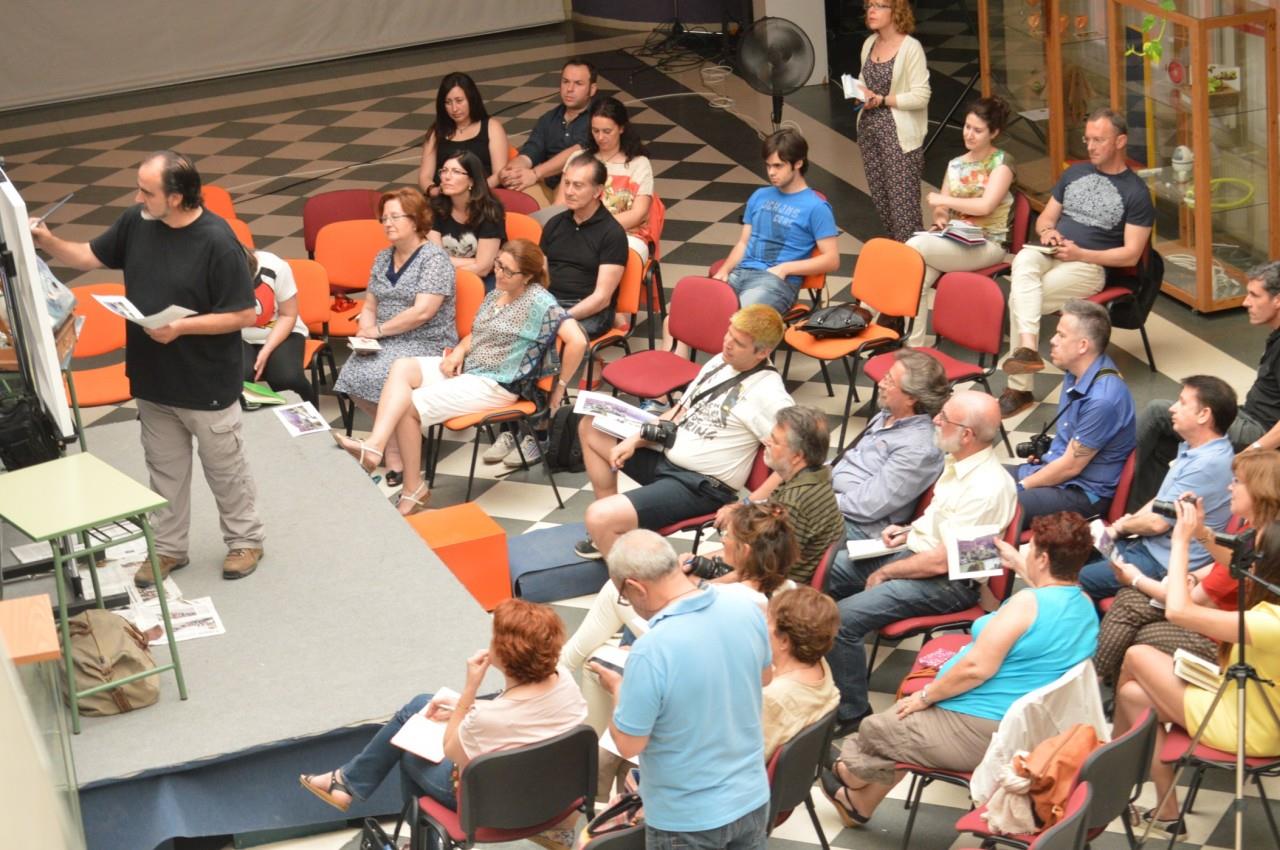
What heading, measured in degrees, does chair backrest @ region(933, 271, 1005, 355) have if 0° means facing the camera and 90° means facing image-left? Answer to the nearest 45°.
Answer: approximately 45°

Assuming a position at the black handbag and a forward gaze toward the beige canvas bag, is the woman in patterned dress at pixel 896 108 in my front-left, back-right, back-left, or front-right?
back-right

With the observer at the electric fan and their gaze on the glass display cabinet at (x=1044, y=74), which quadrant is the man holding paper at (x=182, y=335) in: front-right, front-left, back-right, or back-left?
back-right

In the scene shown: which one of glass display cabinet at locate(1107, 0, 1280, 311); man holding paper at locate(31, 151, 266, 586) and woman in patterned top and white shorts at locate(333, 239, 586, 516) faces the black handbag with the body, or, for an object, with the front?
the glass display cabinet

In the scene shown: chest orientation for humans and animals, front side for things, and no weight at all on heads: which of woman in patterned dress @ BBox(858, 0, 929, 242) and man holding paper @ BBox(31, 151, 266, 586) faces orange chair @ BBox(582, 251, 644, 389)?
the woman in patterned dress

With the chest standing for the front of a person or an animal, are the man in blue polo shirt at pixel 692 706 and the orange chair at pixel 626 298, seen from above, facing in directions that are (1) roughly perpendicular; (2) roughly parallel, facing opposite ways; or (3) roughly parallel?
roughly perpendicular

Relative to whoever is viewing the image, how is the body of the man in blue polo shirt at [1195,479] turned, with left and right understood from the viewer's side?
facing to the left of the viewer

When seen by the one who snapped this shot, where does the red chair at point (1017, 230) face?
facing the viewer and to the left of the viewer

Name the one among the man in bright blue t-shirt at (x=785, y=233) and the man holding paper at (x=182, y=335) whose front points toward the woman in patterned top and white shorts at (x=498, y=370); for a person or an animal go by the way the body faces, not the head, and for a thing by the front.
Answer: the man in bright blue t-shirt

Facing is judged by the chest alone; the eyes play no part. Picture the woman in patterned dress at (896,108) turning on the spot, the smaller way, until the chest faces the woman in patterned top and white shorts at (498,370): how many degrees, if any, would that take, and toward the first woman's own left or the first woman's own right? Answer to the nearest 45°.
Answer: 0° — they already face them

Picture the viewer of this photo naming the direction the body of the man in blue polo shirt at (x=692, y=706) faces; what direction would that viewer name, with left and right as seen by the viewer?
facing away from the viewer and to the left of the viewer

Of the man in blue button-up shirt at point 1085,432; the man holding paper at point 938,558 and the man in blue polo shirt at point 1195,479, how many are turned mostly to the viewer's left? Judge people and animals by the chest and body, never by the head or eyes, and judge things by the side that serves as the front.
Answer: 3

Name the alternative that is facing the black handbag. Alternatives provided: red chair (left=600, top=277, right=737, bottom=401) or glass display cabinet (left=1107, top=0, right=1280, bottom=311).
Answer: the glass display cabinet

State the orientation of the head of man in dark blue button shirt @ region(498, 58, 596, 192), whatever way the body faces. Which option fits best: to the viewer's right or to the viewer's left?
to the viewer's left

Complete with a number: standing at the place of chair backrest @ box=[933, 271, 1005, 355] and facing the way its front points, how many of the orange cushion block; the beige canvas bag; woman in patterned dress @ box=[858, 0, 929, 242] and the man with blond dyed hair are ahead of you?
3

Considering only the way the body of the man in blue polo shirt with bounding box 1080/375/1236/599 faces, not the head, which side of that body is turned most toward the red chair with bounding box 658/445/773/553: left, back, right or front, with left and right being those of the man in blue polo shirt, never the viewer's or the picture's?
front

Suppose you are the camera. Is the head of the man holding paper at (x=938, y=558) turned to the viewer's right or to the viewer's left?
to the viewer's left
